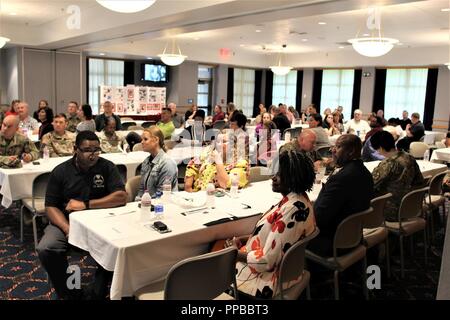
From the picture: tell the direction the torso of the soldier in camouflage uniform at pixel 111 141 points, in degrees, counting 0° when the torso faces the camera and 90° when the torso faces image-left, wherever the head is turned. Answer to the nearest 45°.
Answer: approximately 0°

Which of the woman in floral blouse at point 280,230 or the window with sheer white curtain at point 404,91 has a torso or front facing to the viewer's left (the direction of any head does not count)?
the woman in floral blouse

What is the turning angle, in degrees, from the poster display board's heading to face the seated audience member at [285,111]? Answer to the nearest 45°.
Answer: approximately 45° to its left

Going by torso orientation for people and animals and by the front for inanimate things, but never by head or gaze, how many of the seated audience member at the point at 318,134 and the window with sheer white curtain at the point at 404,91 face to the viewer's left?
1

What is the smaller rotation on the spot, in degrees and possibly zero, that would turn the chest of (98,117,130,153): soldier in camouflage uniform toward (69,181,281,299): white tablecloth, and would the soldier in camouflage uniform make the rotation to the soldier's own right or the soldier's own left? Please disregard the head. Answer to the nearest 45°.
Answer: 0° — they already face it

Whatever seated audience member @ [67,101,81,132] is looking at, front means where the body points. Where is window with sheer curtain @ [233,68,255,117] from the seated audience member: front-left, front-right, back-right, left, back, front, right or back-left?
back

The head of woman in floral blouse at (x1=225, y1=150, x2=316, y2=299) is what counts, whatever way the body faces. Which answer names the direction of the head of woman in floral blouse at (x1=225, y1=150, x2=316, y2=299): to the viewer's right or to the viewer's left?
to the viewer's left

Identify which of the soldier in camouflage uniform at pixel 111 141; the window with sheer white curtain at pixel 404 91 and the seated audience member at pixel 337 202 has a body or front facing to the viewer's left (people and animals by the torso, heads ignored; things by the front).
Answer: the seated audience member

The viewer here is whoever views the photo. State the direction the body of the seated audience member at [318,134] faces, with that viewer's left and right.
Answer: facing to the left of the viewer

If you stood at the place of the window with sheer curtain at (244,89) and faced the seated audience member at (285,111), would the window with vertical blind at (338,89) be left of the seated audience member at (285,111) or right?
left
